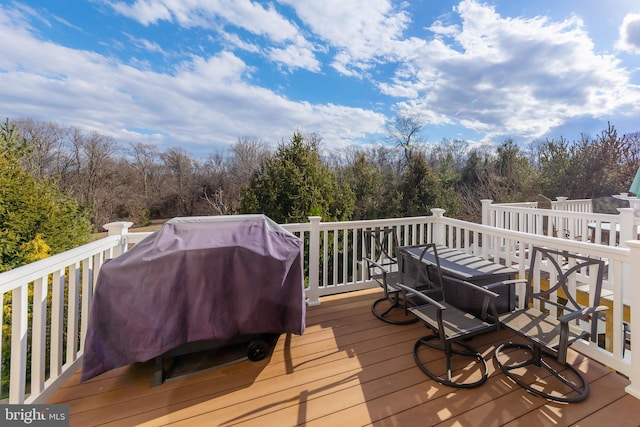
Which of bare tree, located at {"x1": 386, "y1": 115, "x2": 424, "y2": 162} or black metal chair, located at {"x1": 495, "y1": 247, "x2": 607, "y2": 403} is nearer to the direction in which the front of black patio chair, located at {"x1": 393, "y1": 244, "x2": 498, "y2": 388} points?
the black metal chair

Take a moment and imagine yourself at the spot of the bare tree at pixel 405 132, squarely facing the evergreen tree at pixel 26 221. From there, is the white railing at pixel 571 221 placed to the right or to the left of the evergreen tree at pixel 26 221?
left

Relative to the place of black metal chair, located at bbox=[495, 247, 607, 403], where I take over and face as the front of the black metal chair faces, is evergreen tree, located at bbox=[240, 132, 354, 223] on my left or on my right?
on my right

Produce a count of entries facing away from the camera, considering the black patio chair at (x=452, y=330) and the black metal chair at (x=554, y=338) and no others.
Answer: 0

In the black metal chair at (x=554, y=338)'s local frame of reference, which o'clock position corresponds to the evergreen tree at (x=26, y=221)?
The evergreen tree is roughly at 1 o'clock from the black metal chair.

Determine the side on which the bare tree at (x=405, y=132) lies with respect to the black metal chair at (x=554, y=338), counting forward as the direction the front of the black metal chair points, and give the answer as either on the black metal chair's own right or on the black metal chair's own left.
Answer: on the black metal chair's own right

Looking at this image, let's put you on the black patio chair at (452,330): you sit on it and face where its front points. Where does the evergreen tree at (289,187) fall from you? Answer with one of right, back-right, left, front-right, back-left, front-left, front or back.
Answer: back

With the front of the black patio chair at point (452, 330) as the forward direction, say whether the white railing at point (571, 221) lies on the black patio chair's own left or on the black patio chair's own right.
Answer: on the black patio chair's own left

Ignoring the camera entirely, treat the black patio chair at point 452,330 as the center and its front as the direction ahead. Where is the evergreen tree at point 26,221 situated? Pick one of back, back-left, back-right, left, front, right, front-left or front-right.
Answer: back-right

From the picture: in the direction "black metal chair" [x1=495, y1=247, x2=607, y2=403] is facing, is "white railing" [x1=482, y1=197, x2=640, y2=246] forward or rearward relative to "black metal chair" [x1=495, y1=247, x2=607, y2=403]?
rearward

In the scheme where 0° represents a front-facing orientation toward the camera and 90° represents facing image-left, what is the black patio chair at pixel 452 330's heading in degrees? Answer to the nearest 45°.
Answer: approximately 315°

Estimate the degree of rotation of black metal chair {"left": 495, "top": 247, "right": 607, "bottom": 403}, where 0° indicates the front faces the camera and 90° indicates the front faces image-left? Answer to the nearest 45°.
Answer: approximately 45°
